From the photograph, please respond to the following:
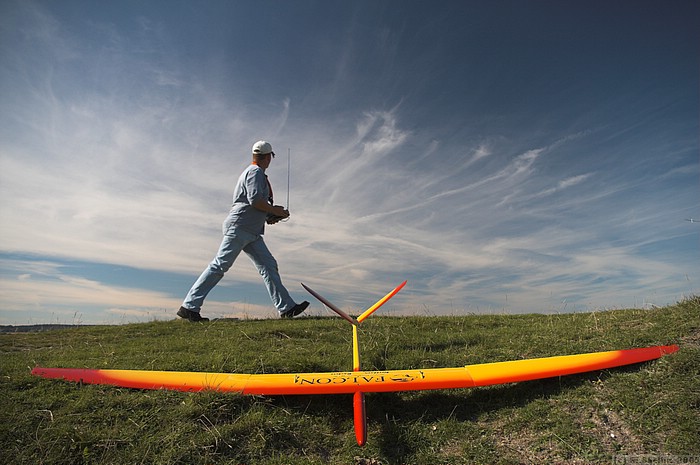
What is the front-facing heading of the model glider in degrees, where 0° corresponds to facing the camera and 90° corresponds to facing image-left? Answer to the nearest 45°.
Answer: approximately 0°

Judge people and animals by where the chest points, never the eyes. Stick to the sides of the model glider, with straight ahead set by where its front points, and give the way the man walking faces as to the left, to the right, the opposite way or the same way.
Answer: to the left

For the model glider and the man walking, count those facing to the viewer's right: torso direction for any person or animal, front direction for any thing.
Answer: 1

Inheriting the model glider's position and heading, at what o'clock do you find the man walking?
The man walking is roughly at 5 o'clock from the model glider.

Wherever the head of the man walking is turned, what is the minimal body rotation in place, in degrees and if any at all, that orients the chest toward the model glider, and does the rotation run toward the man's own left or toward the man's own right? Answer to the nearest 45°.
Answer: approximately 90° to the man's own right

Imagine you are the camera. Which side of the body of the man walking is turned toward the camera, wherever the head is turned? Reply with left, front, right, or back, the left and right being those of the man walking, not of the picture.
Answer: right
